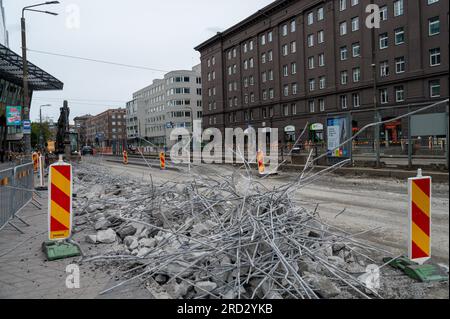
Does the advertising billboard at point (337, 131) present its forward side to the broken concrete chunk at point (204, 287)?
yes

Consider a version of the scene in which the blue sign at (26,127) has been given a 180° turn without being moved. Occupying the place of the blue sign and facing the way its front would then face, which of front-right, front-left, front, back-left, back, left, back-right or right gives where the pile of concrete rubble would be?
back

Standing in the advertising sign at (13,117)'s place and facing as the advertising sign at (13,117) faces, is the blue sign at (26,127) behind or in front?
in front

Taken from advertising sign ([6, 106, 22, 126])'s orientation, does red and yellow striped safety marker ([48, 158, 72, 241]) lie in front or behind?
in front

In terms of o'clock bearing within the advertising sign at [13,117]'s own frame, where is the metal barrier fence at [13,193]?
The metal barrier fence is roughly at 12 o'clock from the advertising sign.

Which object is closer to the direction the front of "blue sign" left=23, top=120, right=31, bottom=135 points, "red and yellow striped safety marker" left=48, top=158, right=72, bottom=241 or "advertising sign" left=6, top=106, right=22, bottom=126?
the red and yellow striped safety marker

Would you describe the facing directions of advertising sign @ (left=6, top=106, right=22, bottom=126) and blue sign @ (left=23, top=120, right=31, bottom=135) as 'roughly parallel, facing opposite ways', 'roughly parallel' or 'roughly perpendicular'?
roughly parallel

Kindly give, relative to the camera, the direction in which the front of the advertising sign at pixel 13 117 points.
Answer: facing the viewer

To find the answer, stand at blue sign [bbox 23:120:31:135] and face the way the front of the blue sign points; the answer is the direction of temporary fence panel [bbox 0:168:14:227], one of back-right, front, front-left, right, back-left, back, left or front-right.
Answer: front

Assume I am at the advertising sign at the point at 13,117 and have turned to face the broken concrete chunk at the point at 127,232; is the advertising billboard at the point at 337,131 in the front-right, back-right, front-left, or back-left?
front-left

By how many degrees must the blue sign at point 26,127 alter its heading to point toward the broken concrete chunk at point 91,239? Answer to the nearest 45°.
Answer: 0° — it already faces it

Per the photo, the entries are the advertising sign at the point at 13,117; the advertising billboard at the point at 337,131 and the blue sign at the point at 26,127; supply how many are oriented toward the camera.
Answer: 3

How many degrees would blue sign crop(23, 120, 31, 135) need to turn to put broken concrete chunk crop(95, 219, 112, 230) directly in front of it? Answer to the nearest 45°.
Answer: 0° — it already faces it

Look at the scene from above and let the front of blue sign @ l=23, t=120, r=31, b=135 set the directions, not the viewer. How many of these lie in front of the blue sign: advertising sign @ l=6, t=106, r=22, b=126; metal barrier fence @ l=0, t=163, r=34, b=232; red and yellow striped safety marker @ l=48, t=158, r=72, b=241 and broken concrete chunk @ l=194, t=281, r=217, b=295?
3

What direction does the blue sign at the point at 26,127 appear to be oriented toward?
toward the camera

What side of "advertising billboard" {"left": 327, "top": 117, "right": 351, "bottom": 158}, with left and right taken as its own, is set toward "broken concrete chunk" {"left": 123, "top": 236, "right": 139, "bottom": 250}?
front
